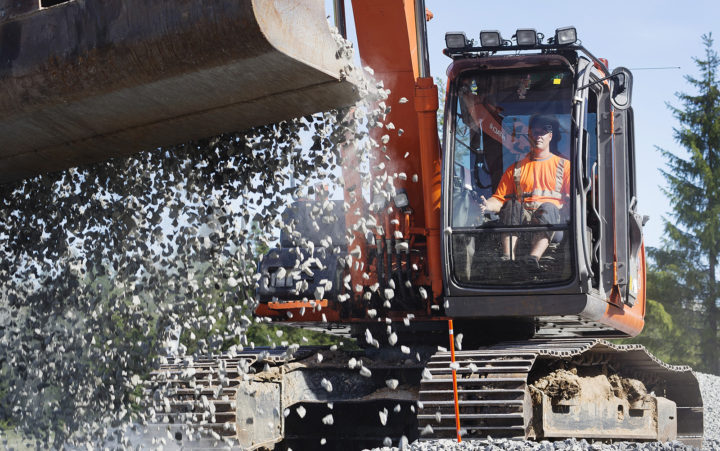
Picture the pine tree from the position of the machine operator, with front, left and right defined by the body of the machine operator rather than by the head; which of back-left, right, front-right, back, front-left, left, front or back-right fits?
back

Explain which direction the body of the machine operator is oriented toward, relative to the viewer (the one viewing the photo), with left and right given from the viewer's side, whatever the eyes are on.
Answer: facing the viewer

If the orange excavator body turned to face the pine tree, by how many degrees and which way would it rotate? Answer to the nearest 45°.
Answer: approximately 180°
